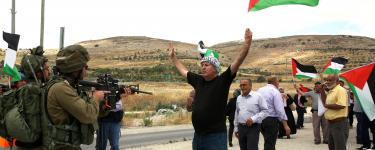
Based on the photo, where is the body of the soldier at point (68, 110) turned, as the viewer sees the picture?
to the viewer's right

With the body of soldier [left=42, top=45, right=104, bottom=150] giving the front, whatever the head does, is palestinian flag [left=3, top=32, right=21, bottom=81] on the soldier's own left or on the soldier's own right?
on the soldier's own left

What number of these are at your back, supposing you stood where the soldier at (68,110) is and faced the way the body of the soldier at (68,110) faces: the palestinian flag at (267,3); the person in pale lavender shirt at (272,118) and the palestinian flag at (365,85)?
0

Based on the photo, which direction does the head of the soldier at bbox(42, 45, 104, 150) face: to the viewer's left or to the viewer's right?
to the viewer's right

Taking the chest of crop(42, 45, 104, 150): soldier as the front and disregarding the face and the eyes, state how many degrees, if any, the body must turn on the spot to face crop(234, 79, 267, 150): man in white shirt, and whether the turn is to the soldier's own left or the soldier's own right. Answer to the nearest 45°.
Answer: approximately 45° to the soldier's own left

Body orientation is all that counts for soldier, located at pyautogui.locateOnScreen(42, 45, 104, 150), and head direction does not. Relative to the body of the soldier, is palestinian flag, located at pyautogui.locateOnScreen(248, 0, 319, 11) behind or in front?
in front

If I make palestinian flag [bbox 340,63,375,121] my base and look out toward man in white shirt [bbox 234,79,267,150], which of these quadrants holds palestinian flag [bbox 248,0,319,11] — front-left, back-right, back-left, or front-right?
front-left

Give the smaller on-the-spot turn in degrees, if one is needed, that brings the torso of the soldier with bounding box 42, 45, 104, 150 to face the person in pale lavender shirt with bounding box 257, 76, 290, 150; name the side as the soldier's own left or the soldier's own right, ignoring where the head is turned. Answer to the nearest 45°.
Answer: approximately 45° to the soldier's own left

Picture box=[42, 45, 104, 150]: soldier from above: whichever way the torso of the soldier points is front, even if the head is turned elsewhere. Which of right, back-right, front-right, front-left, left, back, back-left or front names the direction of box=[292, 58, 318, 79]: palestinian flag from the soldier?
front-left
